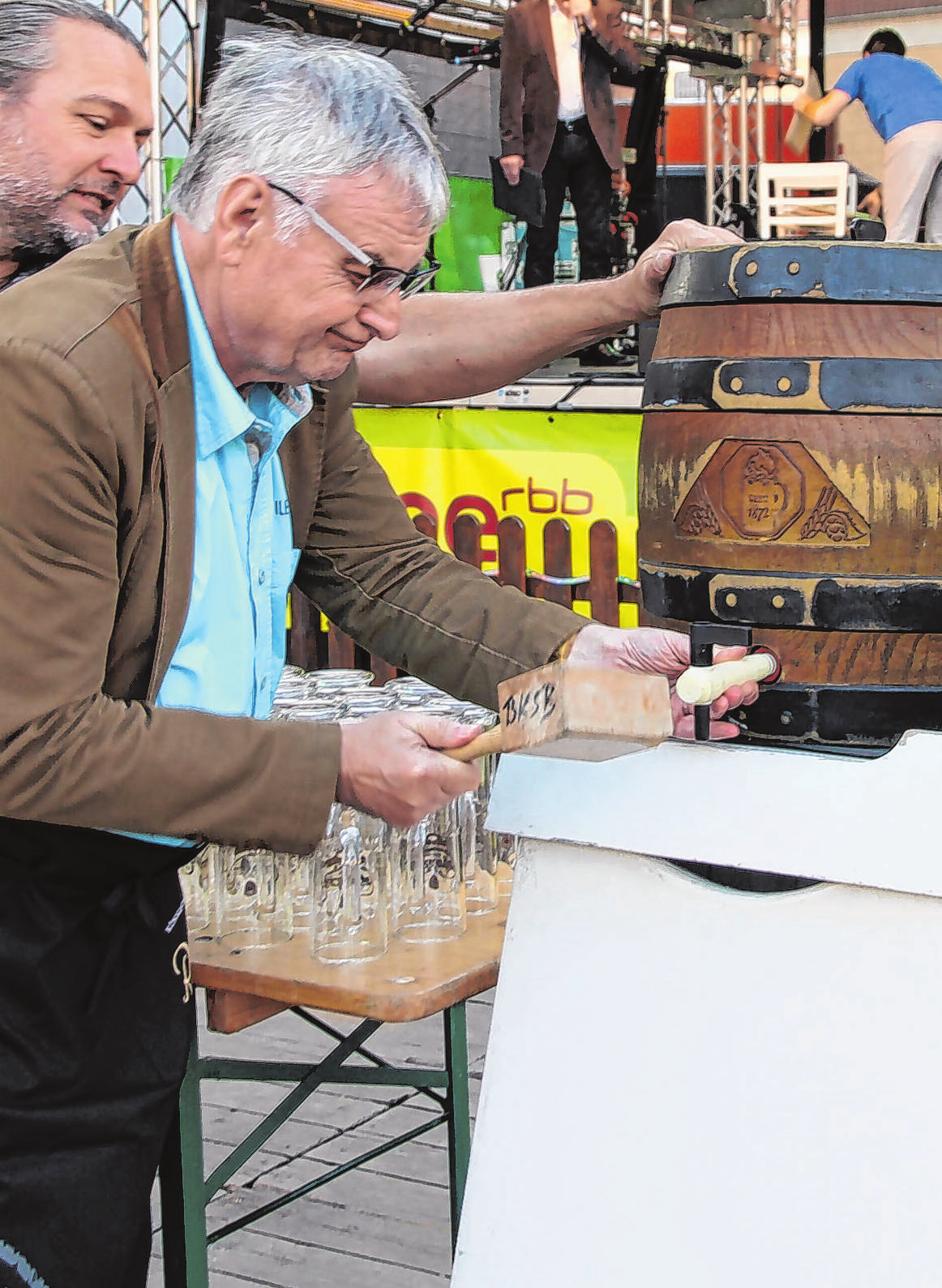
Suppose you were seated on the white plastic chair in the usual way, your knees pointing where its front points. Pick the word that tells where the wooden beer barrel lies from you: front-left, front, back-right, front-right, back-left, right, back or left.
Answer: back

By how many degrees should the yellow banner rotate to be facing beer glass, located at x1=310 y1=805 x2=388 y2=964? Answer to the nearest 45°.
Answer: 0° — it already faces it

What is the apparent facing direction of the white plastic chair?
away from the camera

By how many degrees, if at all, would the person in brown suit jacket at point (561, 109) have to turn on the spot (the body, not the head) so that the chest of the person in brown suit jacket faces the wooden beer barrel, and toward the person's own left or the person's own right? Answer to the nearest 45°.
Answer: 0° — they already face it

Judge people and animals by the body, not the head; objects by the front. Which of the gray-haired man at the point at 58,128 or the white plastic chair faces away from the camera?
the white plastic chair

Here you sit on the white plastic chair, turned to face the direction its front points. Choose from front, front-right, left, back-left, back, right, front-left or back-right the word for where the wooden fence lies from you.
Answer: back

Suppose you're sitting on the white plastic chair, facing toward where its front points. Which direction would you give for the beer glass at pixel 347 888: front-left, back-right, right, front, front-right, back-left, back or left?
back

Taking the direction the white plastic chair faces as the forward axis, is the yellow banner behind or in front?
behind

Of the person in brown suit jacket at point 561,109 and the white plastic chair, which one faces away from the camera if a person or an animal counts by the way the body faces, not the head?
the white plastic chair

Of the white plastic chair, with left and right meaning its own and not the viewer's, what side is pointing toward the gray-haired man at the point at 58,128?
back

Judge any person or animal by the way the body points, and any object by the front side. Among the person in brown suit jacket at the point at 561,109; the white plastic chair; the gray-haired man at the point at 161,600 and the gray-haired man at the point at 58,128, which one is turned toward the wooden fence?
the person in brown suit jacket

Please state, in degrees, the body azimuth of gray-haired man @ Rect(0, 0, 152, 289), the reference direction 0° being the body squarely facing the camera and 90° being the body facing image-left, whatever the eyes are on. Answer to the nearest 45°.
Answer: approximately 315°

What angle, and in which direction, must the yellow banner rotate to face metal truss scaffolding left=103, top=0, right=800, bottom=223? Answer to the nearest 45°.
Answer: approximately 180°

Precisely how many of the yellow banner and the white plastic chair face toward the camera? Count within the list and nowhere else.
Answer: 1
